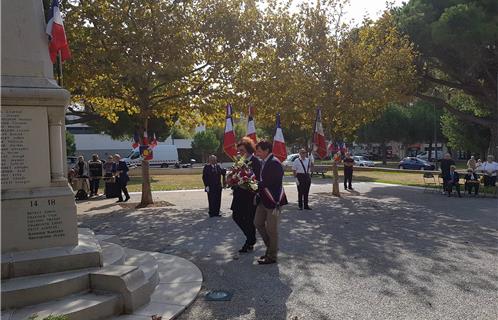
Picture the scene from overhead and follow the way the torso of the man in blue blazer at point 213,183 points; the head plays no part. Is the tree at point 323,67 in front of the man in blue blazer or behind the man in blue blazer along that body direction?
behind

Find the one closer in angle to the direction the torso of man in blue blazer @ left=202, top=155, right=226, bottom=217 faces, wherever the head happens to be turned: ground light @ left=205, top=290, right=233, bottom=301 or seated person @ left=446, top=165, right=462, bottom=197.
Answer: the ground light

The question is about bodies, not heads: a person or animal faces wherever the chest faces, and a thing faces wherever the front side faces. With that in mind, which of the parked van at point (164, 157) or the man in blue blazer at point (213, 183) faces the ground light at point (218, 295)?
the man in blue blazer

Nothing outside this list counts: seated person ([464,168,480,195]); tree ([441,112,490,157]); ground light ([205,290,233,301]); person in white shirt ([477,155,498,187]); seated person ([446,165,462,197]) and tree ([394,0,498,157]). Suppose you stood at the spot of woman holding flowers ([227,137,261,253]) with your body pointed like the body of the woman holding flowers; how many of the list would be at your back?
5

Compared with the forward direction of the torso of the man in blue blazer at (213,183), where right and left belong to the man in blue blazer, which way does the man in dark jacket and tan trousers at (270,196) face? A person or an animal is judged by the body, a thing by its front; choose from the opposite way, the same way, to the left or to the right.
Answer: to the right

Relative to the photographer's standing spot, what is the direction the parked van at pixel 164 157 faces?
facing to the left of the viewer

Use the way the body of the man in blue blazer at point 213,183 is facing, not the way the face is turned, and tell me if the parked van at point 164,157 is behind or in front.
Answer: behind

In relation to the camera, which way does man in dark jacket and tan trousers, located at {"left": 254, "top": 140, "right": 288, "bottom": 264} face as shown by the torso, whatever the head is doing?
to the viewer's left

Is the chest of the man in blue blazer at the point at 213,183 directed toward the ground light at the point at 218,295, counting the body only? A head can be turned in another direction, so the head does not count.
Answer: yes

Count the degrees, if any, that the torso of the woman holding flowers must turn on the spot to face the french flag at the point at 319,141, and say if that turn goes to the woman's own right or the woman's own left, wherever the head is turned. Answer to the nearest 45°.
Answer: approximately 135° to the woman's own right
